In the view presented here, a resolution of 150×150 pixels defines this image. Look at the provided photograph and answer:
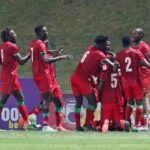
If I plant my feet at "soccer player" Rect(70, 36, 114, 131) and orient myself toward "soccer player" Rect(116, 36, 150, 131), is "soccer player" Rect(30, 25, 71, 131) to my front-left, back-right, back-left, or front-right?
back-left

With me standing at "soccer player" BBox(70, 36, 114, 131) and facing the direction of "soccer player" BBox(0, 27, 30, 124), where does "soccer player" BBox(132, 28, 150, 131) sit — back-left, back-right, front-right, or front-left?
back-right

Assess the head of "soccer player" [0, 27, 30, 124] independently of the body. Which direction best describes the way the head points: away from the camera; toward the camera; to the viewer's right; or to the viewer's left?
to the viewer's right

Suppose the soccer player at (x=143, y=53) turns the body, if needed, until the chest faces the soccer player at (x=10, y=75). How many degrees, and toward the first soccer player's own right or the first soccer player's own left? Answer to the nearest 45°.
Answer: approximately 45° to the first soccer player's own right

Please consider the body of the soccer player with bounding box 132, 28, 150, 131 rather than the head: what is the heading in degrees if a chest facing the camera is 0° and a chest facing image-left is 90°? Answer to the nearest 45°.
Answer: approximately 45°

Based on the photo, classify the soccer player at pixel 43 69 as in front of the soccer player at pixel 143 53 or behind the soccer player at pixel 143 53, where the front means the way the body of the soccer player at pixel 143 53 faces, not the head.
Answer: in front
